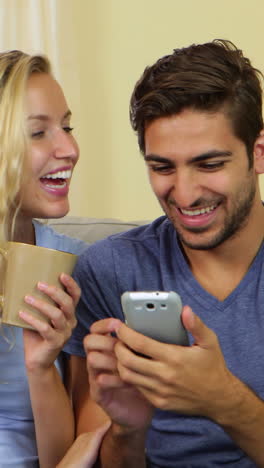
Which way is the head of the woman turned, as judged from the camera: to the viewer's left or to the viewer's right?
to the viewer's right

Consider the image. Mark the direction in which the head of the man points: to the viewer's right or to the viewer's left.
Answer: to the viewer's left

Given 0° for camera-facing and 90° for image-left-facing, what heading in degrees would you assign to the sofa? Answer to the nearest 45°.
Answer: approximately 0°

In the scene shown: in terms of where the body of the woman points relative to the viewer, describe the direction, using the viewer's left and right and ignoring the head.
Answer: facing the viewer and to the right of the viewer
